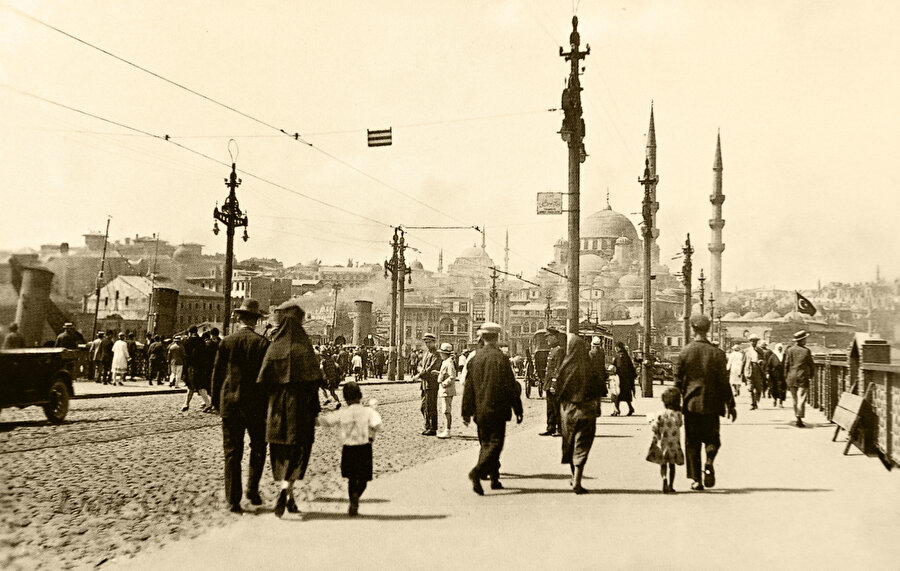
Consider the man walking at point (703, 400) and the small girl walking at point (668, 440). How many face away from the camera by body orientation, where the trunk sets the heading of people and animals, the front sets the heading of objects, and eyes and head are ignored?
2

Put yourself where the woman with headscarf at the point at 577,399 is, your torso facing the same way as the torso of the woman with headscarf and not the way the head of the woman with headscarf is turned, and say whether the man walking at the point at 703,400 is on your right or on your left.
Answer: on your right

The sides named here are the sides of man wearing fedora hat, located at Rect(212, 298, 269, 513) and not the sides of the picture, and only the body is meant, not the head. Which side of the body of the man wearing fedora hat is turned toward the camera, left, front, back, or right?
back

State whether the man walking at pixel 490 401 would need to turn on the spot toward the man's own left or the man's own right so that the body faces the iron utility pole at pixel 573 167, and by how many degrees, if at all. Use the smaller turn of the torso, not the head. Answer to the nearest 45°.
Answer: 0° — they already face it

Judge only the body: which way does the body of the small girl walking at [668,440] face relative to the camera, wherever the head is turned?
away from the camera

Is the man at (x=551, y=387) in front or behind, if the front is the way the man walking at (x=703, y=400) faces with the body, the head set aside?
in front

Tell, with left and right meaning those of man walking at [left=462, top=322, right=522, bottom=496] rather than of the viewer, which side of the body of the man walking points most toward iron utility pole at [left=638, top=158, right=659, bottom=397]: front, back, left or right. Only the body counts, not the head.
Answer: front

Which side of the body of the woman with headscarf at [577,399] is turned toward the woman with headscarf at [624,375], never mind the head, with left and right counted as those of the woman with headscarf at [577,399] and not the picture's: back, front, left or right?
front

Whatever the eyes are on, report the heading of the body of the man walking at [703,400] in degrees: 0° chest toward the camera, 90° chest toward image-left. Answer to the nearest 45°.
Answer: approximately 180°

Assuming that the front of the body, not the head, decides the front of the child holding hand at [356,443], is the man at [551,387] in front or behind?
in front

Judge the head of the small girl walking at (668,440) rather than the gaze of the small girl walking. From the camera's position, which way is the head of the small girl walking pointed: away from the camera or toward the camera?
away from the camera

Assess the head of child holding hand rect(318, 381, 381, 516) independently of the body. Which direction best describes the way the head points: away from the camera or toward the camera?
away from the camera
